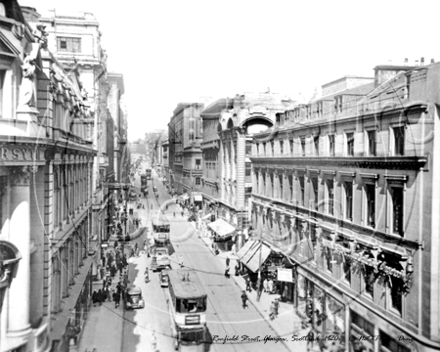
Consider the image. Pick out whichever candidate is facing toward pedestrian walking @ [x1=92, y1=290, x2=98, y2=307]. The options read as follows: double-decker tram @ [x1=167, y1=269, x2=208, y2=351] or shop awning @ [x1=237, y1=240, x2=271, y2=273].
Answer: the shop awning

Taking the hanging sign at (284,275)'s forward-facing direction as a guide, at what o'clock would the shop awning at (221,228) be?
The shop awning is roughly at 5 o'clock from the hanging sign.

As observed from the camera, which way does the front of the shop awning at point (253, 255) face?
facing the viewer and to the left of the viewer

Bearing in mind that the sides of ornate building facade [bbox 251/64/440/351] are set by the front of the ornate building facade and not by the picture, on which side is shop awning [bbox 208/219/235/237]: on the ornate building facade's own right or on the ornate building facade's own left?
on the ornate building facade's own right

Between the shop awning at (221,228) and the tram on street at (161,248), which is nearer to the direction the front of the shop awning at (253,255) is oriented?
the tram on street

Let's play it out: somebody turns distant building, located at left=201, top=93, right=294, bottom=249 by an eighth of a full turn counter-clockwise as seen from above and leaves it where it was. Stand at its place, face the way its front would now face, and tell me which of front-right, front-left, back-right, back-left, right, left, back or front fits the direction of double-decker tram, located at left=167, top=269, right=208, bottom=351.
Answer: front

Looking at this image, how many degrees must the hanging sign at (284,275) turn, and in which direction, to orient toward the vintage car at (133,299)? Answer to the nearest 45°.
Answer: approximately 45° to its right

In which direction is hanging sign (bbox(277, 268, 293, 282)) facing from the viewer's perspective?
toward the camera

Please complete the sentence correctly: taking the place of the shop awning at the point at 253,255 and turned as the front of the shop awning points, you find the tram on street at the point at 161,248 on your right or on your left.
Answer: on your right

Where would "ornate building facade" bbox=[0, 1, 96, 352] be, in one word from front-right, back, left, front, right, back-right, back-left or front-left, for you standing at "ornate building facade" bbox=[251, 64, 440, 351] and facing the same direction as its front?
front

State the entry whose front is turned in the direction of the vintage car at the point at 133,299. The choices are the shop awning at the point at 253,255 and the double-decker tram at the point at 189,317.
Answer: the shop awning

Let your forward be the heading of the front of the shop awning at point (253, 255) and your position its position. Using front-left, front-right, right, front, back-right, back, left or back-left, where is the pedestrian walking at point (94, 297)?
front

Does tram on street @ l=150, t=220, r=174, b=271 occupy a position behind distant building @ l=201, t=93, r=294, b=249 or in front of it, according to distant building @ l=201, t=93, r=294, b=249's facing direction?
in front

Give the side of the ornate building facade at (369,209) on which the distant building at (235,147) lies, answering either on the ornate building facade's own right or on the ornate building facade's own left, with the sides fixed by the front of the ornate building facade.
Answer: on the ornate building facade's own right
